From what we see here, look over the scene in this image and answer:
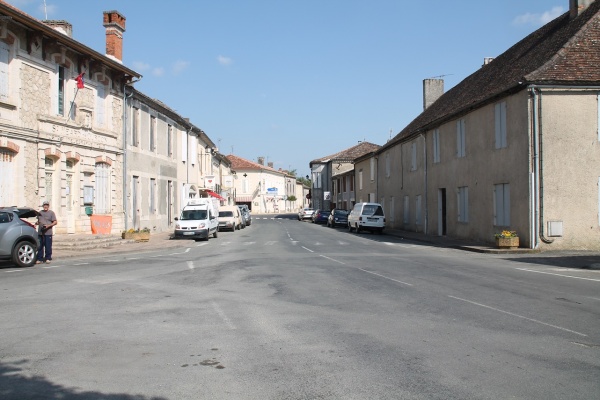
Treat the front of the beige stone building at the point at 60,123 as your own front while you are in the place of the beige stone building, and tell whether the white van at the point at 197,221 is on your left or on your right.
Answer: on your left

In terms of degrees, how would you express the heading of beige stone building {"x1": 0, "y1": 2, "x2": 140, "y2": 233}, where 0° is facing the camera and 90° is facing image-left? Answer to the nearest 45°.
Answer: approximately 315°

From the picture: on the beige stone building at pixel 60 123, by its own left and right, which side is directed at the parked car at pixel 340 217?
left

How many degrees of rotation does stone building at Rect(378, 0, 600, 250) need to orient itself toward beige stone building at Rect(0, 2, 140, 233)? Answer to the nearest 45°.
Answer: approximately 45° to its right

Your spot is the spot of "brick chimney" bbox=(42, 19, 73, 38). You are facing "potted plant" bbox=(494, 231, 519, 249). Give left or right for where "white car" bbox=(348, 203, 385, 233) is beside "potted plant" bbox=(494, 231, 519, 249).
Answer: left

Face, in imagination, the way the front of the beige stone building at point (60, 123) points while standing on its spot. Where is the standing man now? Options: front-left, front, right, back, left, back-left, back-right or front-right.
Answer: front-right

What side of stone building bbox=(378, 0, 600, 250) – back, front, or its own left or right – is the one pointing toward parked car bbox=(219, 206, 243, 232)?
right

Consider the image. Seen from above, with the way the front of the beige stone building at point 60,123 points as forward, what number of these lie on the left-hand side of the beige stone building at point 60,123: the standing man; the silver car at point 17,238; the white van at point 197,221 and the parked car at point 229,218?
2

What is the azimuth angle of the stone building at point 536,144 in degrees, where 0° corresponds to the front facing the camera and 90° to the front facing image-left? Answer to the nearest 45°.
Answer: approximately 45°
